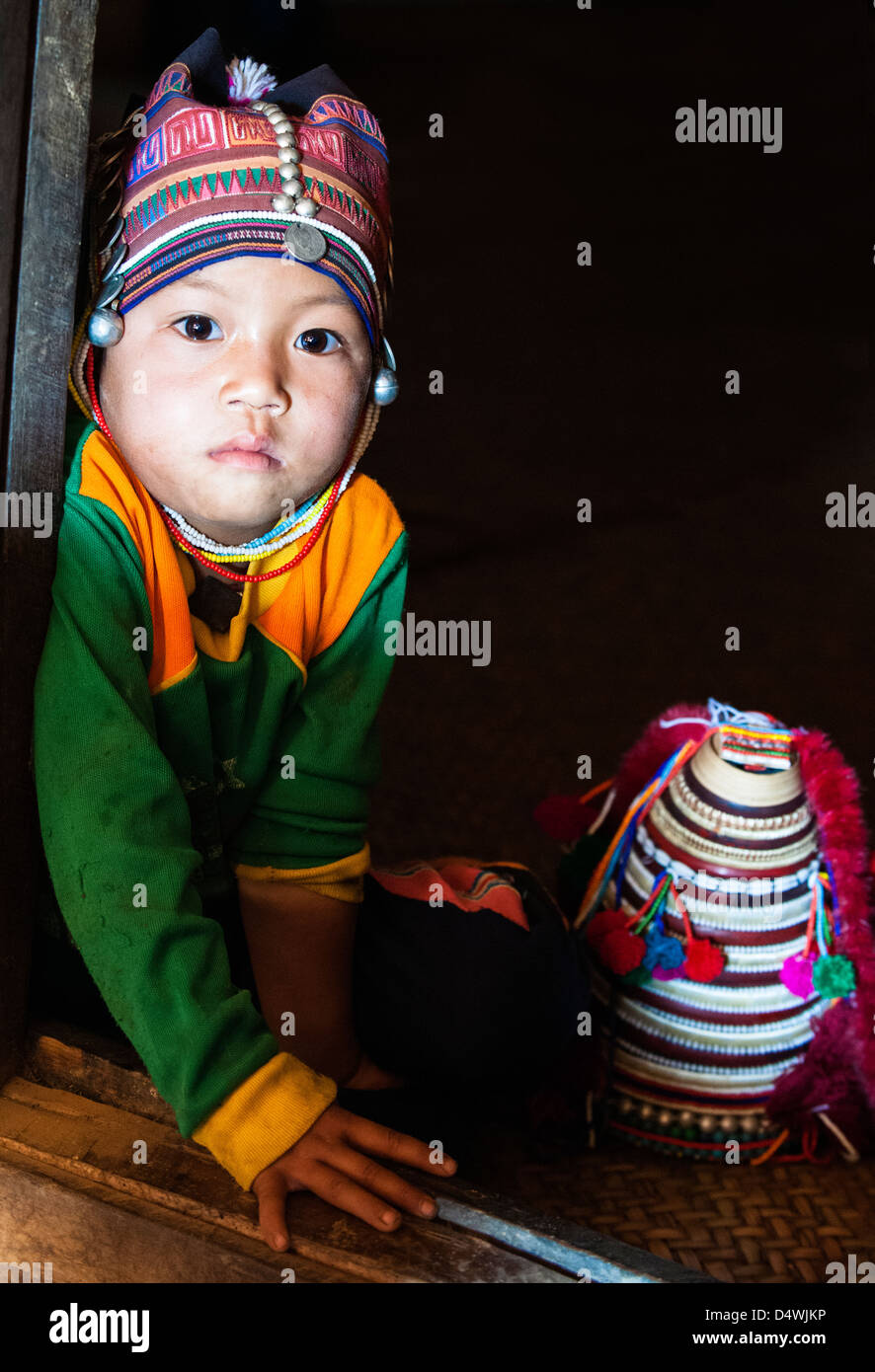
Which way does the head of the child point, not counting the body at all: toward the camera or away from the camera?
toward the camera

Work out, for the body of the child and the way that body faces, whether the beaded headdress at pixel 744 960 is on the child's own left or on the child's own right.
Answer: on the child's own left
